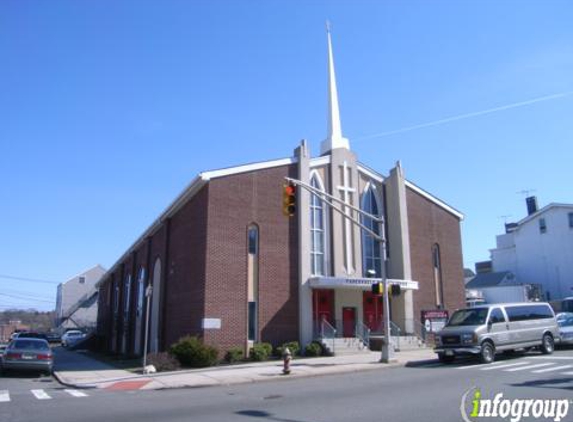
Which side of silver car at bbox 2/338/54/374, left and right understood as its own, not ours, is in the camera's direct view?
back

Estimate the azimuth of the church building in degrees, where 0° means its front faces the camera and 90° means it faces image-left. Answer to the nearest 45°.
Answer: approximately 315°

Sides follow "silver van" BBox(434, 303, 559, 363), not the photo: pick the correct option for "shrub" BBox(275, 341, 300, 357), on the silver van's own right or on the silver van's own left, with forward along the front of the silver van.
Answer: on the silver van's own right

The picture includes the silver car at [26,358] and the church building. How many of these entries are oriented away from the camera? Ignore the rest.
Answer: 1

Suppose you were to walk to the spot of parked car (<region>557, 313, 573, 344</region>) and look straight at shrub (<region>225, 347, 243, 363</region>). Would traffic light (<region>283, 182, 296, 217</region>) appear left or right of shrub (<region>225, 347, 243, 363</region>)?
left

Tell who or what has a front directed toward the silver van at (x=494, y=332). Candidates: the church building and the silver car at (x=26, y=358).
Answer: the church building

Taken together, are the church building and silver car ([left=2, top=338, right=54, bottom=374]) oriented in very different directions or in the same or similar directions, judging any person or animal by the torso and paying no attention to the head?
very different directions

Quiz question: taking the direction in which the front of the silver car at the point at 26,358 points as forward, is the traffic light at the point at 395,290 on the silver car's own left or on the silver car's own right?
on the silver car's own right
